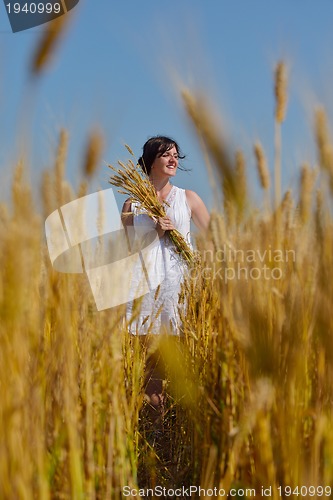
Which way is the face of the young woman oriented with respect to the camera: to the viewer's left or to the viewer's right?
to the viewer's right

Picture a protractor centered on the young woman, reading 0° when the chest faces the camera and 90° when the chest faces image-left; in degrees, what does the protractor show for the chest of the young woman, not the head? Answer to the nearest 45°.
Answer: approximately 0°
